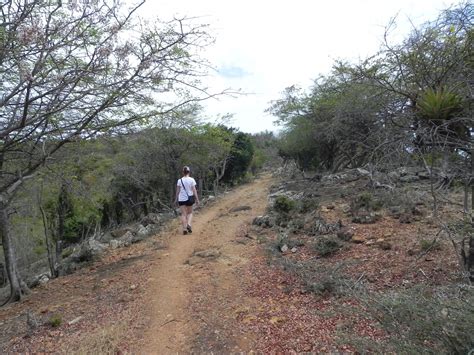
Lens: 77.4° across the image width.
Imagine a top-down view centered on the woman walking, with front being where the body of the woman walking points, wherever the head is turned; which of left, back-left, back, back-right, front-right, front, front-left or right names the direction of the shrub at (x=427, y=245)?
back-right

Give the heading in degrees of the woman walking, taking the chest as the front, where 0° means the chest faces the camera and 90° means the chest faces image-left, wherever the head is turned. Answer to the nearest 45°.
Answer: approximately 180°

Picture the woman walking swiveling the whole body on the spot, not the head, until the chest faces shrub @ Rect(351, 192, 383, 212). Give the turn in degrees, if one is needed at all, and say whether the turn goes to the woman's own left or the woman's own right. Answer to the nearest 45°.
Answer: approximately 90° to the woman's own right

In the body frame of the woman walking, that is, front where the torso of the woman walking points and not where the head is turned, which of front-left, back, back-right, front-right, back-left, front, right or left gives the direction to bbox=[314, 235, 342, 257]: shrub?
back-right

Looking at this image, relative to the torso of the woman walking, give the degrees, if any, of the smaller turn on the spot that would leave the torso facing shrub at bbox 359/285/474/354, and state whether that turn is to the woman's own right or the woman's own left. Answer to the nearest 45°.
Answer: approximately 180°

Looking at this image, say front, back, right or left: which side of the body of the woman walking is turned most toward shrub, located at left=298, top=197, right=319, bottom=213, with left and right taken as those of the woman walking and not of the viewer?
right

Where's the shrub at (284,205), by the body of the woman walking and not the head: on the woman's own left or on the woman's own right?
on the woman's own right
